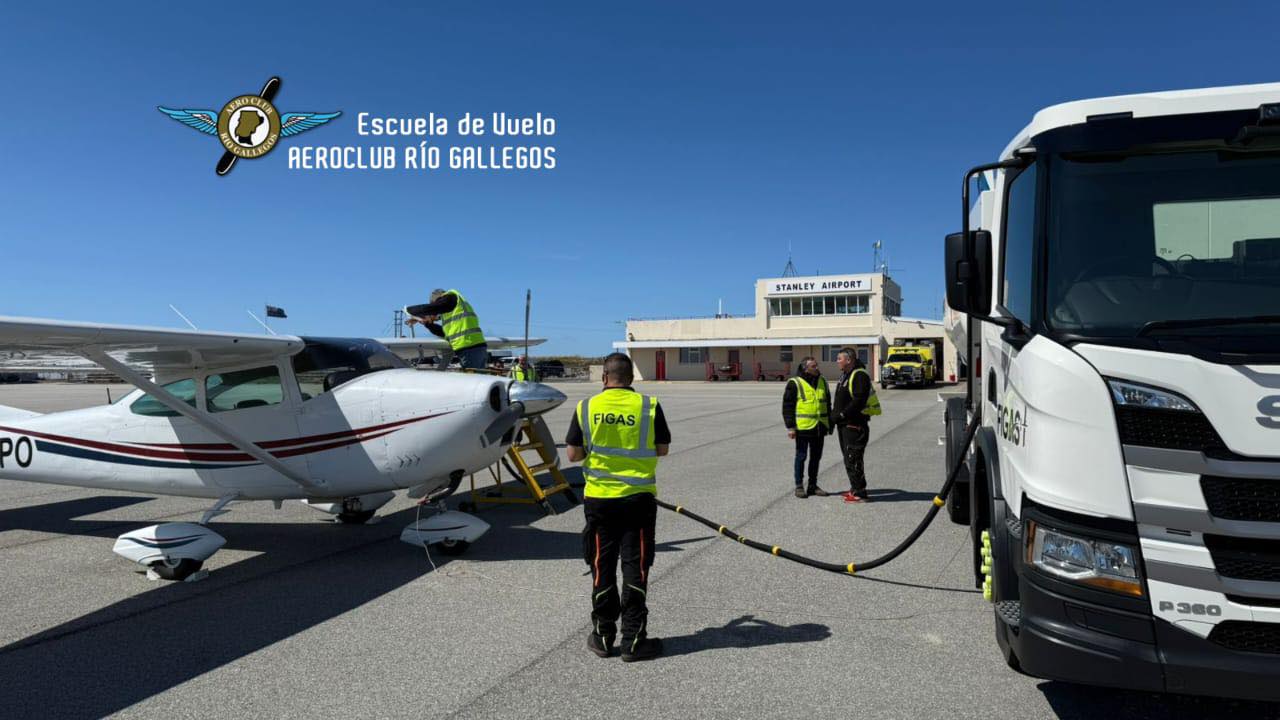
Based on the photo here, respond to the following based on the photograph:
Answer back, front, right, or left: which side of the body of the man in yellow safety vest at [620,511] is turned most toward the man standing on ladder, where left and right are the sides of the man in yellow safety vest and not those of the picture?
front

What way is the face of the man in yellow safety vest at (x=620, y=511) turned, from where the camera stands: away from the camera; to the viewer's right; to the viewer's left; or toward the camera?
away from the camera

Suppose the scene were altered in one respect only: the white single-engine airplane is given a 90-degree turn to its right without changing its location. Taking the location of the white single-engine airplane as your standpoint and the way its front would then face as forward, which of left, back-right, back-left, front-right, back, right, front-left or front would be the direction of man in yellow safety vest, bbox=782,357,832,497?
back-left

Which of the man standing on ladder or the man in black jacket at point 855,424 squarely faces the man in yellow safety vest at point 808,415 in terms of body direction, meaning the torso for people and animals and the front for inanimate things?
the man in black jacket

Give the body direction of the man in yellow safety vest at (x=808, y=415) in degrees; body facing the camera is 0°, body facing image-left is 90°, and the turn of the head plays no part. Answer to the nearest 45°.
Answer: approximately 315°

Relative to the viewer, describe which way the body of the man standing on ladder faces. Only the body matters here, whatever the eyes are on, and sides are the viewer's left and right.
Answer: facing to the left of the viewer

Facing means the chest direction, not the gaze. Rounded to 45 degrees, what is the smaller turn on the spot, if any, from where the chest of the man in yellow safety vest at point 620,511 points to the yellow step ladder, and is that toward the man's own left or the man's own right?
0° — they already face it

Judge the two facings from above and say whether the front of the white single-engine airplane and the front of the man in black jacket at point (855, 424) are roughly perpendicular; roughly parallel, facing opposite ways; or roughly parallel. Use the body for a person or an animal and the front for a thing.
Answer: roughly parallel, facing opposite ways

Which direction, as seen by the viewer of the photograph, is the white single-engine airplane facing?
facing the viewer and to the right of the viewer

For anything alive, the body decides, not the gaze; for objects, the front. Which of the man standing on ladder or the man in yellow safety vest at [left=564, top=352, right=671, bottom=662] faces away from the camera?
the man in yellow safety vest

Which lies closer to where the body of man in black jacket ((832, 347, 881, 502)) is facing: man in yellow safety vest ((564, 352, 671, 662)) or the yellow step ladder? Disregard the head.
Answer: the yellow step ladder

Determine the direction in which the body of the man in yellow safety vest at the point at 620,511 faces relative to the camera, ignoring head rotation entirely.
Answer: away from the camera

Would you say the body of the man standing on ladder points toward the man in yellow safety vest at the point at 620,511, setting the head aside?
no

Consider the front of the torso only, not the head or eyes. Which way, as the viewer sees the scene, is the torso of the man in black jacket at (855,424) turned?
to the viewer's left

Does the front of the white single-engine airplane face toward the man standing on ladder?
no

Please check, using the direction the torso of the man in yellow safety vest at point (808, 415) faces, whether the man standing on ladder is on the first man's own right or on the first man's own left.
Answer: on the first man's own right

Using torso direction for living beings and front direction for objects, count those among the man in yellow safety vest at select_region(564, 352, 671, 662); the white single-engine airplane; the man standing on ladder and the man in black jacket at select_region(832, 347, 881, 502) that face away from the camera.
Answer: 1

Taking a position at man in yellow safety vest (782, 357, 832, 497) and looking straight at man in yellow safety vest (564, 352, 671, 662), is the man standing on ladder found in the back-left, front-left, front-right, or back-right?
front-right
